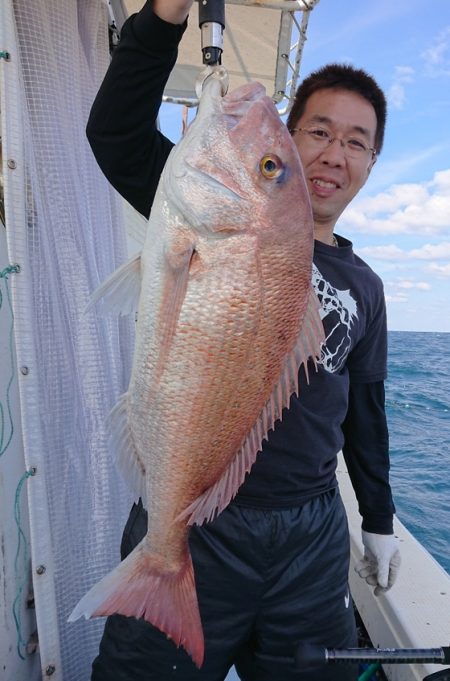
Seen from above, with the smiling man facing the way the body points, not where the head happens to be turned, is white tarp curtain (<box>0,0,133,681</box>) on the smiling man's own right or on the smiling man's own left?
on the smiling man's own right

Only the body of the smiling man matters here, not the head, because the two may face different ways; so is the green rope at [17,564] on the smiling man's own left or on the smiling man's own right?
on the smiling man's own right

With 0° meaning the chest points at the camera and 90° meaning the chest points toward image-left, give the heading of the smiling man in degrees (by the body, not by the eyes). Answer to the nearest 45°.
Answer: approximately 0°
